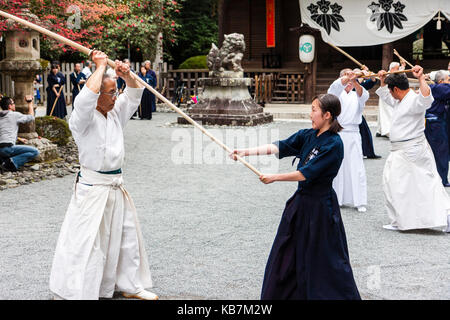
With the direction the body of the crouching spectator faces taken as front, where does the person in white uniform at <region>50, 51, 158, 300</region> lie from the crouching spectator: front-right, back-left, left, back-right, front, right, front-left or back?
right

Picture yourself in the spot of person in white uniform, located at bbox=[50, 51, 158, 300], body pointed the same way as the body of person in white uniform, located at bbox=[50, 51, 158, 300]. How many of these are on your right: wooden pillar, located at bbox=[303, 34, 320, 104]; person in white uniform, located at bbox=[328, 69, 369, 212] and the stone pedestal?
0

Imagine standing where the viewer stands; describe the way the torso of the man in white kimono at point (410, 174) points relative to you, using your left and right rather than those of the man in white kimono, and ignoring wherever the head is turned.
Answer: facing the viewer and to the left of the viewer

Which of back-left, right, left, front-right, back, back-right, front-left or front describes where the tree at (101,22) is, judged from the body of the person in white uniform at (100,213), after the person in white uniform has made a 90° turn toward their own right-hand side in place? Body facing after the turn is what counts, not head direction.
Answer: back-right

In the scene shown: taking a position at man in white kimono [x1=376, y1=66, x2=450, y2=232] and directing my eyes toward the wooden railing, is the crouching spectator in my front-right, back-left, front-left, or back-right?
front-left

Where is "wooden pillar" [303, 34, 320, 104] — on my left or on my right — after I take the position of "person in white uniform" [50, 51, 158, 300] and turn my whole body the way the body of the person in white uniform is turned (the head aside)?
on my left

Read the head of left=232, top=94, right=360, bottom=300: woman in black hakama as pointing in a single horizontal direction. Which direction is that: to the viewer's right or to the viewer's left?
to the viewer's left

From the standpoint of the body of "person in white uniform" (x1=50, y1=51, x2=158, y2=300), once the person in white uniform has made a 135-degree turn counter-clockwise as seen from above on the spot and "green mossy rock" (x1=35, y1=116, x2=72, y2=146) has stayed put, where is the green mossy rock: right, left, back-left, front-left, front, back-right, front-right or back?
front

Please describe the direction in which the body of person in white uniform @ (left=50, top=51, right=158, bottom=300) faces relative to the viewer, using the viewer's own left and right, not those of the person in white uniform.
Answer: facing the viewer and to the right of the viewer

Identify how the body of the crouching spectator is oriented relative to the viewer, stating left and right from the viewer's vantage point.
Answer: facing to the right of the viewer

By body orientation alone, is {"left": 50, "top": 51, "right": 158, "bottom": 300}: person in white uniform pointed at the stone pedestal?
no
